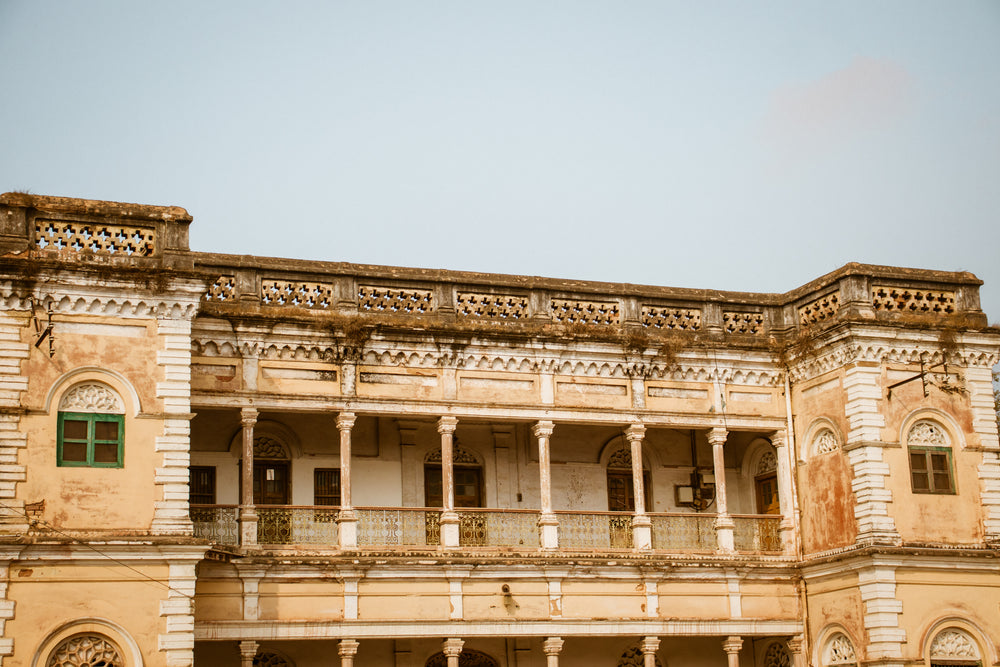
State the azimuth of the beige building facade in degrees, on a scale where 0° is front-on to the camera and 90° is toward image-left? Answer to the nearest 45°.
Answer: approximately 0°
